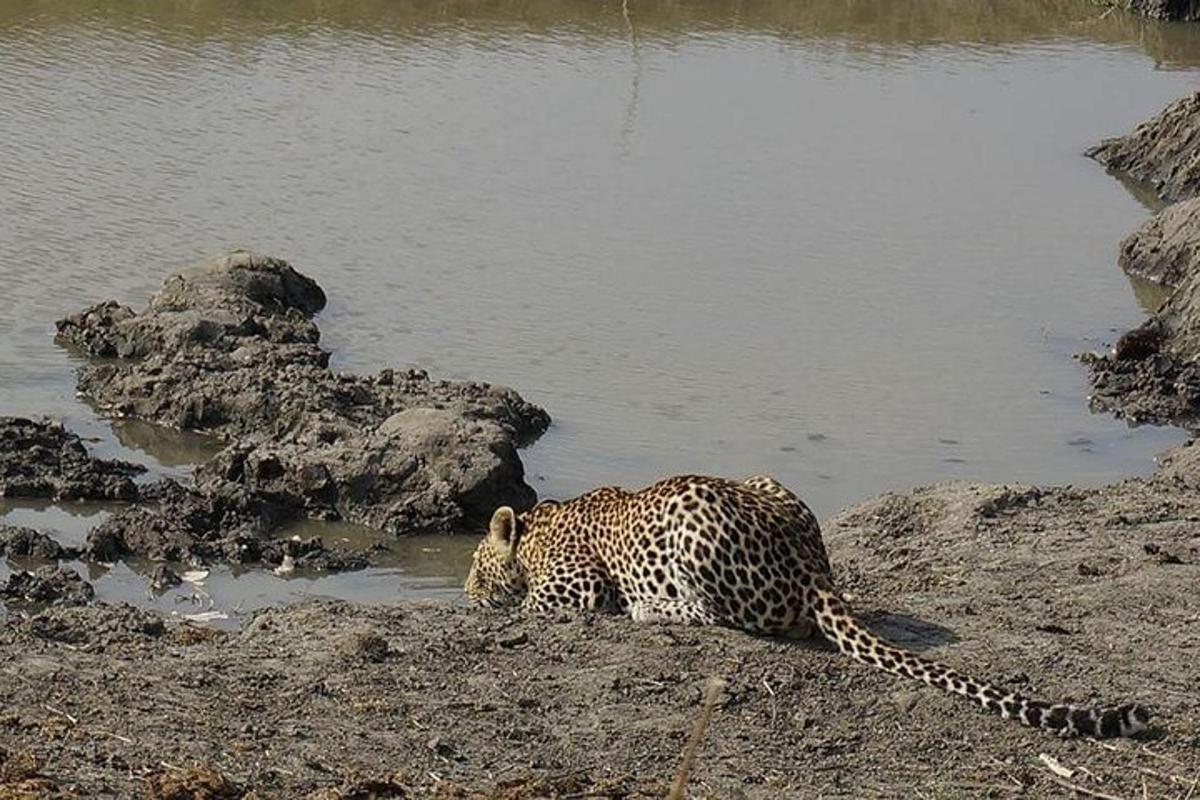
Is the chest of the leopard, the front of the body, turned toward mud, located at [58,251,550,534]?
yes

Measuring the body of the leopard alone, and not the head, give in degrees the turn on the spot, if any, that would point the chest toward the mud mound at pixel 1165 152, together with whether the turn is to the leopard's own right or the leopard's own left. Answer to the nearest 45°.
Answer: approximately 45° to the leopard's own right

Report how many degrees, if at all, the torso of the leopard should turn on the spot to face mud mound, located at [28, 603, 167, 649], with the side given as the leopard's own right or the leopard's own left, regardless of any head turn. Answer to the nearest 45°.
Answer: approximately 45° to the leopard's own left

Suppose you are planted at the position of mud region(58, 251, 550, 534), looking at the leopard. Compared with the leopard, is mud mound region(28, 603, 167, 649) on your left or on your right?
right

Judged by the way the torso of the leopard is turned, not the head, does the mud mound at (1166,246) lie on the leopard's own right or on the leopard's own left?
on the leopard's own right

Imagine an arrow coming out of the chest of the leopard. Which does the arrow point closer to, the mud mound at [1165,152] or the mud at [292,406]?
the mud

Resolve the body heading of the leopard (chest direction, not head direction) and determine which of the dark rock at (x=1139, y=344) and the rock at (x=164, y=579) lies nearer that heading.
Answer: the rock

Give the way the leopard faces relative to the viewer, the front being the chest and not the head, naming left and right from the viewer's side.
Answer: facing away from the viewer and to the left of the viewer
